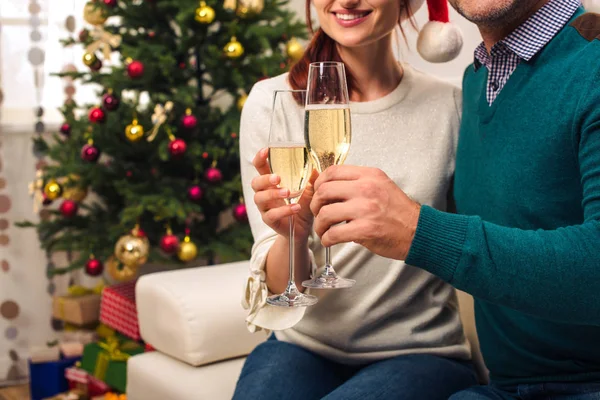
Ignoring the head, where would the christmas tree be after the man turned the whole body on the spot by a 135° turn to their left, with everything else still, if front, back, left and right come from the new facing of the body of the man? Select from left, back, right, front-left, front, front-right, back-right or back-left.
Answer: back-left

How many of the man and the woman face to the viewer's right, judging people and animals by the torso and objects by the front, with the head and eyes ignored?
0

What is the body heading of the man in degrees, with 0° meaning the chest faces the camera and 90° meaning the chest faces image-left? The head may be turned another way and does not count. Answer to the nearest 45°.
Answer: approximately 45°

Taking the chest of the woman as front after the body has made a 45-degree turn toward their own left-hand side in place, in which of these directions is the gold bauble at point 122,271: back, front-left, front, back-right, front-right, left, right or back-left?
back

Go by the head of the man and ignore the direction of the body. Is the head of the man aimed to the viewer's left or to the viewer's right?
to the viewer's left

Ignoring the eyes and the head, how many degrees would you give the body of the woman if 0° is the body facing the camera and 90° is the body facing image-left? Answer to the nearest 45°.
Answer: approximately 0°

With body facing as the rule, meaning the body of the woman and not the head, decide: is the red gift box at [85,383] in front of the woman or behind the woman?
behind
